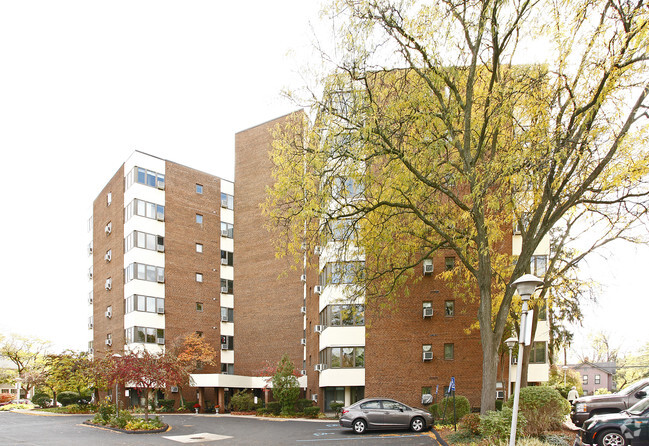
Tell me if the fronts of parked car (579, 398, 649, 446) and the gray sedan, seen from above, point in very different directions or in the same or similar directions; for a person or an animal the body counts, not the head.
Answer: very different directions

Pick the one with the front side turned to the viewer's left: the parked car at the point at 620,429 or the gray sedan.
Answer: the parked car

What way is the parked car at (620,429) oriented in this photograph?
to the viewer's left

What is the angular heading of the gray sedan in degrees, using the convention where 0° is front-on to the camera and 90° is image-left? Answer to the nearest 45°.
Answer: approximately 270°

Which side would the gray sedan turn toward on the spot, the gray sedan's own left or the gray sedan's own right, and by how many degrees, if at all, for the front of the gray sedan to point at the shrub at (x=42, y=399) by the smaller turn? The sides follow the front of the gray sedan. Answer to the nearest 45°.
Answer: approximately 135° to the gray sedan's own left

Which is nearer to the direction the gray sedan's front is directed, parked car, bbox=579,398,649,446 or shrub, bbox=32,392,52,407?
the parked car

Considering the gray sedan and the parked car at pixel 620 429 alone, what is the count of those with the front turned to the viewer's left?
1
